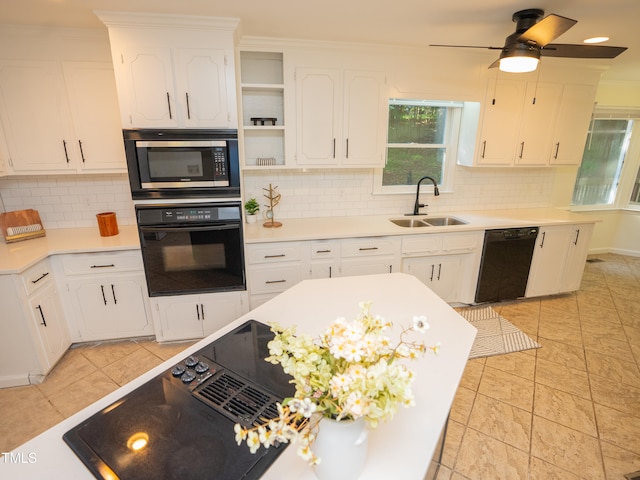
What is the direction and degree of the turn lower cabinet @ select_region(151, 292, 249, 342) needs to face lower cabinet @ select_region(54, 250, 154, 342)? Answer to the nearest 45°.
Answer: approximately 90° to its right

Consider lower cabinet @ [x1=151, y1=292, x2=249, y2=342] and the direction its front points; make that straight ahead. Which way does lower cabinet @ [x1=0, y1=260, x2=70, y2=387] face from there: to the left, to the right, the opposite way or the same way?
to the left

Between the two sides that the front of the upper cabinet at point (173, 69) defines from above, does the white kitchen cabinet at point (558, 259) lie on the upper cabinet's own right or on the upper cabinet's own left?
on the upper cabinet's own left
